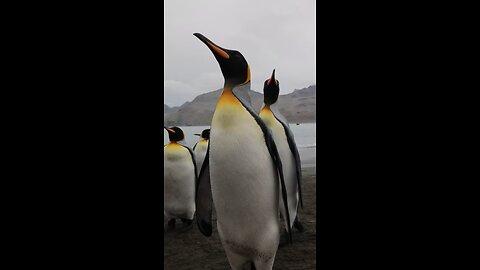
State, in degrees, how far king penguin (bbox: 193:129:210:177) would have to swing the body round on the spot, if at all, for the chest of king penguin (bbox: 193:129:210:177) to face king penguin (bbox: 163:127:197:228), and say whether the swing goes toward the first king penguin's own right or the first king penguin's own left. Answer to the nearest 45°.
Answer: approximately 45° to the first king penguin's own left

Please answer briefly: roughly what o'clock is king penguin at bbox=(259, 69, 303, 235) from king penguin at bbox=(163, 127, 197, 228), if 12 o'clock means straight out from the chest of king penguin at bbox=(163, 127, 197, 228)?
king penguin at bbox=(259, 69, 303, 235) is roughly at 9 o'clock from king penguin at bbox=(163, 127, 197, 228).

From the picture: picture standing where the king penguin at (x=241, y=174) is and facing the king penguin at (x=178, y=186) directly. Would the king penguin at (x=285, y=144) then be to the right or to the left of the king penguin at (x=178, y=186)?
right

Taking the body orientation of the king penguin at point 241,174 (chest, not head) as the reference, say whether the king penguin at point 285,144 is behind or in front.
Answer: behind

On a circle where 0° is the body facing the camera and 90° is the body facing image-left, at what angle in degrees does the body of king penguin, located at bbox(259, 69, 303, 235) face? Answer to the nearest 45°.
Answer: approximately 45°

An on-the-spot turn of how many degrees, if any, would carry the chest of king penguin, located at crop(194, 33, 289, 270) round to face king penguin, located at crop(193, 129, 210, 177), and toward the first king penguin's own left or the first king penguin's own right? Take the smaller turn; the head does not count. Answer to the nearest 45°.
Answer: approximately 135° to the first king penguin's own right

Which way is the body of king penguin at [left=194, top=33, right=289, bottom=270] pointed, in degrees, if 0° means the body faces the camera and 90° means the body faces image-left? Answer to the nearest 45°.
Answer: approximately 45°

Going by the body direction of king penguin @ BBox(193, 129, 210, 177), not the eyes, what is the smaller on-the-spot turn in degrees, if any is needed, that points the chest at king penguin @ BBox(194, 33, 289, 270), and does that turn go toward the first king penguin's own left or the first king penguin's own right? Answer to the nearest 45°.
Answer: approximately 45° to the first king penguin's own left

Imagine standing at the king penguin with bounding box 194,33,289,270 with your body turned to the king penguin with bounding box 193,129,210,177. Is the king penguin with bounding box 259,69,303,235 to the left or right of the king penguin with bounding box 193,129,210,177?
right

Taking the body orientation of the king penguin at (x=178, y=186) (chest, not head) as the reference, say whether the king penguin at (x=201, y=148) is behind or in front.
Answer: behind
